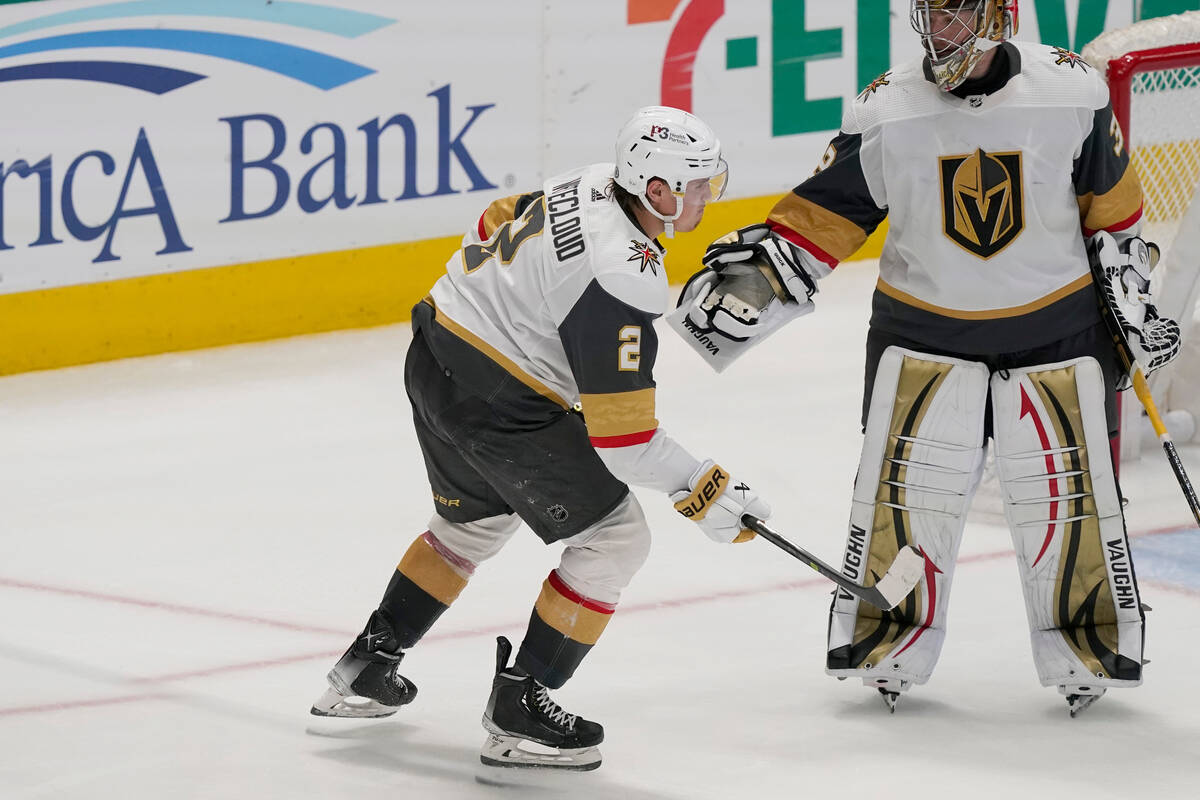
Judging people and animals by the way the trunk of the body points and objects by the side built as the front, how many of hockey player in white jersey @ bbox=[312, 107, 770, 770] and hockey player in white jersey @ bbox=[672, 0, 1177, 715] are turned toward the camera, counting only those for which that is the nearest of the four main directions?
1

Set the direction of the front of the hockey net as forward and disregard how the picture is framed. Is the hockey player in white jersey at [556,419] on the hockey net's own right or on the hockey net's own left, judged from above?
on the hockey net's own right

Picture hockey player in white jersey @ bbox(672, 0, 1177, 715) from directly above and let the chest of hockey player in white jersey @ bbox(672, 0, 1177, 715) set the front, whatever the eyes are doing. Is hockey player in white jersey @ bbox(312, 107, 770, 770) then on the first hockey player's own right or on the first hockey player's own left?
on the first hockey player's own right

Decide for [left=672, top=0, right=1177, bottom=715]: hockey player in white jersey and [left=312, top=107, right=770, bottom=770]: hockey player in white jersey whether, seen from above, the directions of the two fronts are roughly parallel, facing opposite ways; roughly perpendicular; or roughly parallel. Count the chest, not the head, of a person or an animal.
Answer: roughly perpendicular

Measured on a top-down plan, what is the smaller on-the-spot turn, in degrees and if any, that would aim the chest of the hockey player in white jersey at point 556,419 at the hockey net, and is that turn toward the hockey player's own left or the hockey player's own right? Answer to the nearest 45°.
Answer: approximately 45° to the hockey player's own left

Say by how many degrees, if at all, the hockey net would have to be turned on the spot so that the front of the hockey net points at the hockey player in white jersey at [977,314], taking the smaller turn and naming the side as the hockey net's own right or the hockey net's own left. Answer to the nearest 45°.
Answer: approximately 45° to the hockey net's own right

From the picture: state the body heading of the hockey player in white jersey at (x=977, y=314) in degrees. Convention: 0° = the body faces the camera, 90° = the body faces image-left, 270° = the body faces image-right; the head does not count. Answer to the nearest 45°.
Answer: approximately 0°

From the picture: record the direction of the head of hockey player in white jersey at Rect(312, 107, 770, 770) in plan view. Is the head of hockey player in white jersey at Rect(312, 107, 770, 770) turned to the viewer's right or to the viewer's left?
to the viewer's right

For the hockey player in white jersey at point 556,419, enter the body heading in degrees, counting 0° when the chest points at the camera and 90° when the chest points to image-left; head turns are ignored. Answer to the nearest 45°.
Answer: approximately 270°

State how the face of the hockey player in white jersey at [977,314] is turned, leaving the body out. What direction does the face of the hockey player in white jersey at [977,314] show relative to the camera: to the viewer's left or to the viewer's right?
to the viewer's left

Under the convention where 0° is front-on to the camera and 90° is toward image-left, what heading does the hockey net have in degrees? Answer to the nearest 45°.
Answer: approximately 315°

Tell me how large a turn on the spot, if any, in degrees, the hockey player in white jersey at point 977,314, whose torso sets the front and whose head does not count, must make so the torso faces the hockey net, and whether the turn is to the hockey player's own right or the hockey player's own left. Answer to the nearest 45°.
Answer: approximately 180°
